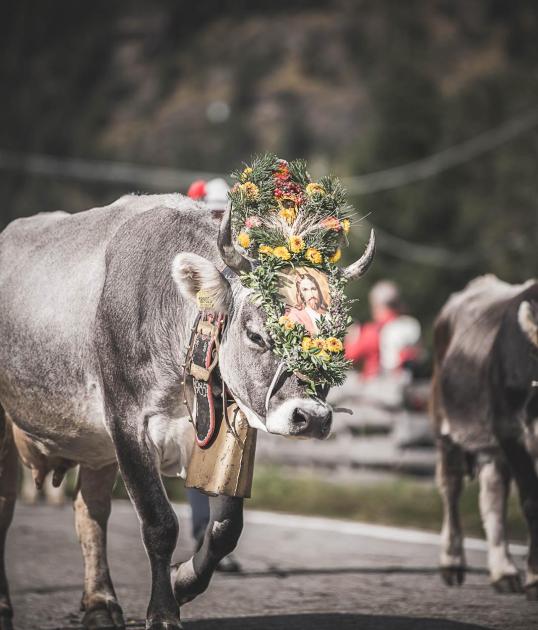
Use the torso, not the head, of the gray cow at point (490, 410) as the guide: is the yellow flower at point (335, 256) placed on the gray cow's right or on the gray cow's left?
on the gray cow's right

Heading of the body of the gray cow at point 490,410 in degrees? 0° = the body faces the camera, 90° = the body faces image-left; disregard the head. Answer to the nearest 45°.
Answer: approximately 315°

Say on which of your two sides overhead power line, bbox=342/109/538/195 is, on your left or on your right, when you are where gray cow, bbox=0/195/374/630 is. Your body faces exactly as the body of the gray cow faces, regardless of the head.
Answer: on your left

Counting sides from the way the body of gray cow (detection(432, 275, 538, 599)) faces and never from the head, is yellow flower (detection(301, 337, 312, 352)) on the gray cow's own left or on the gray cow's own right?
on the gray cow's own right

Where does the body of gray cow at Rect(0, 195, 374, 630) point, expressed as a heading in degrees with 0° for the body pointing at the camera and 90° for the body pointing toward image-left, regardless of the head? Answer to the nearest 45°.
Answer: approximately 315°
